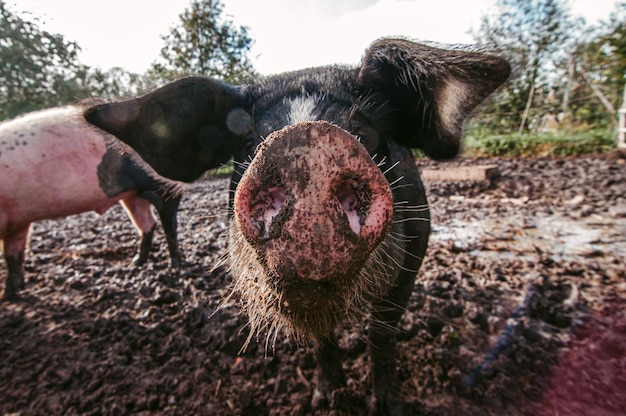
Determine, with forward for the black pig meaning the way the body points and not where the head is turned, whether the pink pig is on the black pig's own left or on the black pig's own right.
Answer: on the black pig's own right

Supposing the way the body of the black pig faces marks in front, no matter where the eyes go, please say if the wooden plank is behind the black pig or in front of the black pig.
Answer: behind

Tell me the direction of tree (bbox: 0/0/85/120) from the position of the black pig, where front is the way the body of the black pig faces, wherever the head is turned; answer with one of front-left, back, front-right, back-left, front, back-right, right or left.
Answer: back-right

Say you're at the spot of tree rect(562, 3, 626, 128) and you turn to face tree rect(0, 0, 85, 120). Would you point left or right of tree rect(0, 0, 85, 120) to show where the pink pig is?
left

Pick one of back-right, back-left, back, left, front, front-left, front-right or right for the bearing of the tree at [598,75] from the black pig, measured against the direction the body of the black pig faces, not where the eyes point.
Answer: back-left

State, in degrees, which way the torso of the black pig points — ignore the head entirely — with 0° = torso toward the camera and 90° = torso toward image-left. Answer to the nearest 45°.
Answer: approximately 0°
